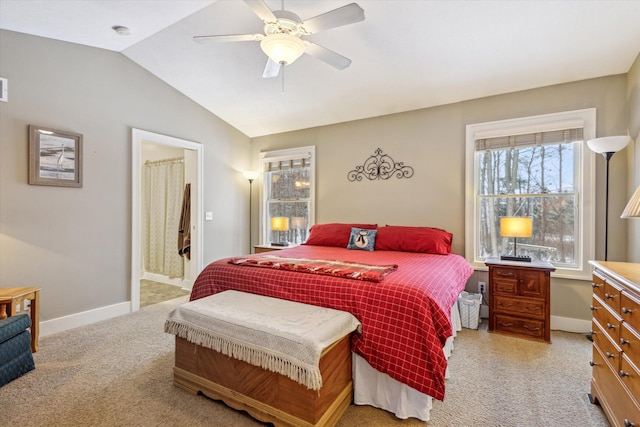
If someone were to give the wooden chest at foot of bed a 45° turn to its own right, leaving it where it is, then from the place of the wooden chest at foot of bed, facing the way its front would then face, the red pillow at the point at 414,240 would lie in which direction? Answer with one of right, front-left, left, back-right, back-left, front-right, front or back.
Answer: back-right

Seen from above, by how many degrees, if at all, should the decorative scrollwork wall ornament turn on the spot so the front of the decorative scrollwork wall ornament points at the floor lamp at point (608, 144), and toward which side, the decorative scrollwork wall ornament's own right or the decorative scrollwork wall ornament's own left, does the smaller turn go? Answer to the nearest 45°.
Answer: approximately 45° to the decorative scrollwork wall ornament's own left

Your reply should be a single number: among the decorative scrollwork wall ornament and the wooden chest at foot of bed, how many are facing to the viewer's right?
0

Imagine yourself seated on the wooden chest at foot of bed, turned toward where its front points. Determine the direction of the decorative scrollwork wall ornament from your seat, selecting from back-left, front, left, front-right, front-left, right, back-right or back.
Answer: back

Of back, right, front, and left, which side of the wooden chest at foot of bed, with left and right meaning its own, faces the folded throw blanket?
back

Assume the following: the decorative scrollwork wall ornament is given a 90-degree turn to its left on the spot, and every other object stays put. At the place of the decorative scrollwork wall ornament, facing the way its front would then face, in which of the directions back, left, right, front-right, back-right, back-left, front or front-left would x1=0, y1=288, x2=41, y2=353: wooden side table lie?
back-right

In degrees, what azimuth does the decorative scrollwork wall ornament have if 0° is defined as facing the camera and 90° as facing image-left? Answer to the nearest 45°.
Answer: approximately 0°

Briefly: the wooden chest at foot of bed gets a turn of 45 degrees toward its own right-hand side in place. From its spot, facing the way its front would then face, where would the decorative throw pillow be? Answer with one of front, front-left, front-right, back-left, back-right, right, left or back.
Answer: back-right

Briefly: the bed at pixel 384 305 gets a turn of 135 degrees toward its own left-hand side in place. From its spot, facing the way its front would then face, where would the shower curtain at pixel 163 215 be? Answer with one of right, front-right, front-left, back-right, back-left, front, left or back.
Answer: back-left

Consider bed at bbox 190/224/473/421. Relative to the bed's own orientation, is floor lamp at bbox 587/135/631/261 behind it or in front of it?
behind

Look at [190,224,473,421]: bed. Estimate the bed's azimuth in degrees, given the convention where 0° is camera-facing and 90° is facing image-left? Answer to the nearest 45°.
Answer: approximately 45°

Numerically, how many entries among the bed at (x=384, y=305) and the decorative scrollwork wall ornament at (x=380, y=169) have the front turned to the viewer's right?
0

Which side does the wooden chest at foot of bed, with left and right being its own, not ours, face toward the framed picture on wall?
right
